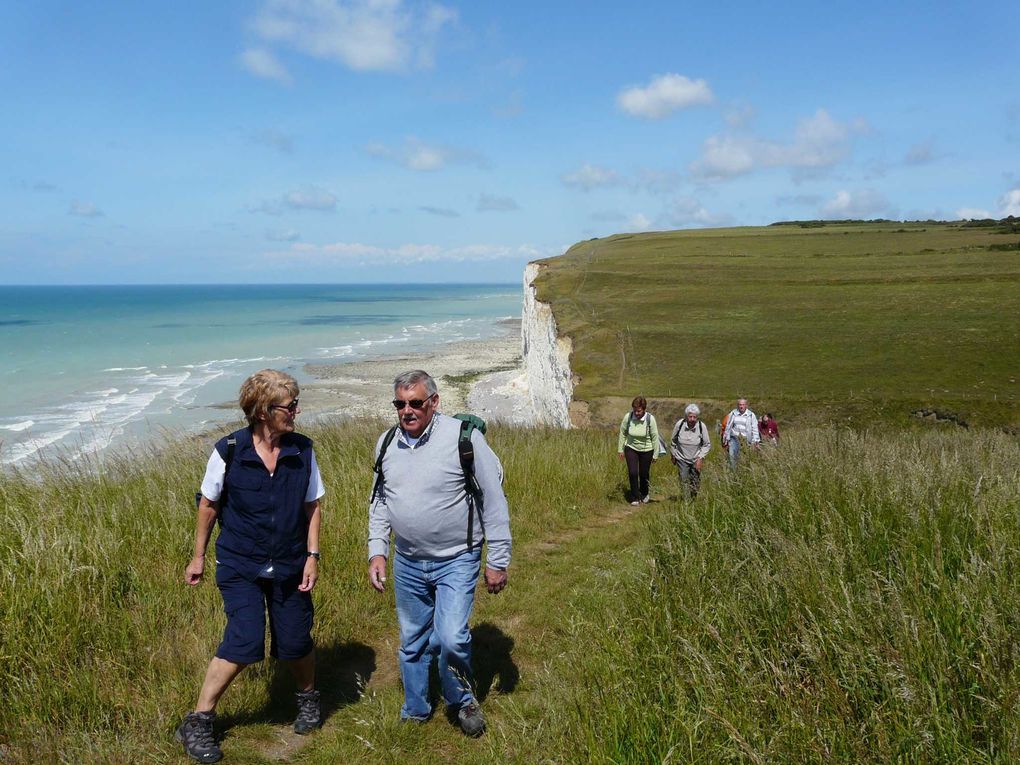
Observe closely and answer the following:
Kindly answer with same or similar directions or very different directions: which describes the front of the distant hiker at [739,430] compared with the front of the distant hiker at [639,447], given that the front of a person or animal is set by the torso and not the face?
same or similar directions

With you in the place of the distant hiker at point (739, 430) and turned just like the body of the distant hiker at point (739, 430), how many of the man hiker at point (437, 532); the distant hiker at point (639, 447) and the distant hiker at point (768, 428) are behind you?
1

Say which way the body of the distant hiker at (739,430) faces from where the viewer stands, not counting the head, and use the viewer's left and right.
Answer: facing the viewer

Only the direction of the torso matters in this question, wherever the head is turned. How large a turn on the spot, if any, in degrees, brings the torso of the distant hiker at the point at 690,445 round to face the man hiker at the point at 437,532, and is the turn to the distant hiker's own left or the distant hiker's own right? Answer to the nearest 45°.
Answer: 0° — they already face them

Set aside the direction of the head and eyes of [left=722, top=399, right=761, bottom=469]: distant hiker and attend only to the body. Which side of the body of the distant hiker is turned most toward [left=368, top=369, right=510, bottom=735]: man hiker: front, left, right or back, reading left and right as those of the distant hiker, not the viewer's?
front

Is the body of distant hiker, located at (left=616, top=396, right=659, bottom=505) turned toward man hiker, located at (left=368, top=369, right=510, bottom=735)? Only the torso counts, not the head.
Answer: yes

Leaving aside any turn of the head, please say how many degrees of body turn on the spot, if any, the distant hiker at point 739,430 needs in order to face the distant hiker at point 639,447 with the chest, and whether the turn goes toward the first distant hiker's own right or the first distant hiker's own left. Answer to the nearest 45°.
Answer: approximately 45° to the first distant hiker's own right

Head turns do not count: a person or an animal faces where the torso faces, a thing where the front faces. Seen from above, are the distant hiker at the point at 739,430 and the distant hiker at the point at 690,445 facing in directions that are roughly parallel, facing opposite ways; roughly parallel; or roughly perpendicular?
roughly parallel

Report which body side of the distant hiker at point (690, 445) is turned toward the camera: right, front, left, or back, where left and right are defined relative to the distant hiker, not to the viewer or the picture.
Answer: front

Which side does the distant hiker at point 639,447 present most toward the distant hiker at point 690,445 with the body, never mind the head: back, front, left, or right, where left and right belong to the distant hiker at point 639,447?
left

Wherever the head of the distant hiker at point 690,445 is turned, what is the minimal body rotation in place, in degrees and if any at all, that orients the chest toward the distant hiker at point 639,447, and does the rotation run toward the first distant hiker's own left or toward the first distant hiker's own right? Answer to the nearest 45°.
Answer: approximately 90° to the first distant hiker's own right

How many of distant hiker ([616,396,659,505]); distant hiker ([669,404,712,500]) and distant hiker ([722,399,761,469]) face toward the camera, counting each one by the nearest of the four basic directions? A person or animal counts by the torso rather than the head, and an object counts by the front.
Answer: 3

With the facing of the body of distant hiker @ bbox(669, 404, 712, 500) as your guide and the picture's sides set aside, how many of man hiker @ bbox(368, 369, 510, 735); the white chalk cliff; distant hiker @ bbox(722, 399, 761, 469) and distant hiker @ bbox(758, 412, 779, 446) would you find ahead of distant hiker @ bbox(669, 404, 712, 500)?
1
